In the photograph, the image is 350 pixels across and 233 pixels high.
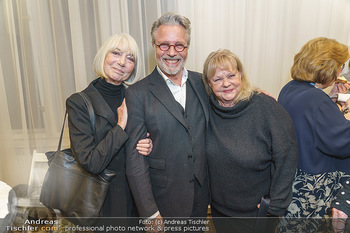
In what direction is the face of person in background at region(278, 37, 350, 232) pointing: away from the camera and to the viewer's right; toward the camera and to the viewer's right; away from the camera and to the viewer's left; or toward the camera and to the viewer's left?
away from the camera and to the viewer's right

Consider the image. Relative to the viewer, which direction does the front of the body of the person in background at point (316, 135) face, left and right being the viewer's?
facing away from the viewer and to the right of the viewer
